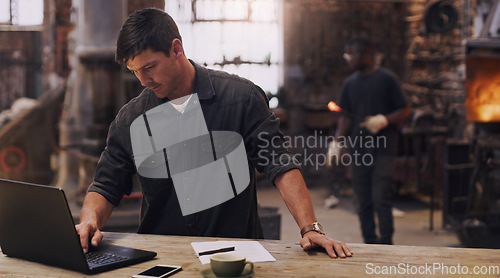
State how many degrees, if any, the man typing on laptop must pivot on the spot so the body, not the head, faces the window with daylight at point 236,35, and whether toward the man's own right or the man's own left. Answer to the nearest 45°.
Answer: approximately 180°

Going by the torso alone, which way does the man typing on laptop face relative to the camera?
toward the camera

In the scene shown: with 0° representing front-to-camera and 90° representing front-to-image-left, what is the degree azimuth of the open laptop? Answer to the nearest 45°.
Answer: approximately 225°

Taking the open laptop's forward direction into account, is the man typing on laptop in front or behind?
in front

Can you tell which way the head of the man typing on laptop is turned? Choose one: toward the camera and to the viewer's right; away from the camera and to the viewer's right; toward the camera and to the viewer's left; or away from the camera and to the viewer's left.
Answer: toward the camera and to the viewer's left
